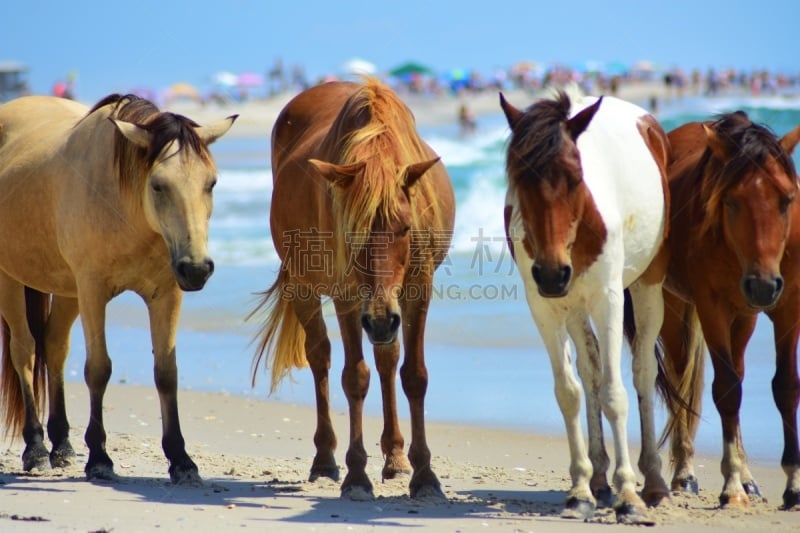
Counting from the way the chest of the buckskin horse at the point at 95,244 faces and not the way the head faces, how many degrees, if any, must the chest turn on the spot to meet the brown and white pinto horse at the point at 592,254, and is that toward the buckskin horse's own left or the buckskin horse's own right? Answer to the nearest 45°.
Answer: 0° — it already faces it

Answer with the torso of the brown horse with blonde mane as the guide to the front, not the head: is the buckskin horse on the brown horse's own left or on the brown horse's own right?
on the brown horse's own right

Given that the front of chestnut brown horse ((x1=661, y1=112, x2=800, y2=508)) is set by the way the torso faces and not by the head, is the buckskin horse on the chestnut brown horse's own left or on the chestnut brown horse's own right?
on the chestnut brown horse's own right

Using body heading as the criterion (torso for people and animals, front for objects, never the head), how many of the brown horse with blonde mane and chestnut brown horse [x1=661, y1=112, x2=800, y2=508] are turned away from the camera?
0

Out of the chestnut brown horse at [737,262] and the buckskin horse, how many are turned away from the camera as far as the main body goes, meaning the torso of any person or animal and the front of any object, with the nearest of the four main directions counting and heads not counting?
0

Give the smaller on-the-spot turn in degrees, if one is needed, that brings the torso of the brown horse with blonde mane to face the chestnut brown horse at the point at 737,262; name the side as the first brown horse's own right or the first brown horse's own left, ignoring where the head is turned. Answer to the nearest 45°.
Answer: approximately 90° to the first brown horse's own left

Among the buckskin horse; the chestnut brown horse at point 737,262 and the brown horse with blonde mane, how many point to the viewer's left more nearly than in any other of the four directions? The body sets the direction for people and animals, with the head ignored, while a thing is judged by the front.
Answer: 0

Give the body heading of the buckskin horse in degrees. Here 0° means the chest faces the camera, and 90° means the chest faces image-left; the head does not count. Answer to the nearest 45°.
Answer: approximately 315°

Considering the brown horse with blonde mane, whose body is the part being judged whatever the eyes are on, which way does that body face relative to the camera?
toward the camera

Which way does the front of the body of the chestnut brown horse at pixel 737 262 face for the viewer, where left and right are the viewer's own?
facing the viewer and to the right of the viewer

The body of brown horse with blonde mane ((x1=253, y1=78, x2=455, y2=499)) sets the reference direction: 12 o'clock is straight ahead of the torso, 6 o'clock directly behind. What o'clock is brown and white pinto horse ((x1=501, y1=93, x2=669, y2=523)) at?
The brown and white pinto horse is roughly at 10 o'clock from the brown horse with blonde mane.
